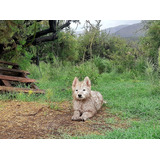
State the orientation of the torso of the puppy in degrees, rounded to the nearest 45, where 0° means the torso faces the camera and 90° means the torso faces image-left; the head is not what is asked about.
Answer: approximately 45°

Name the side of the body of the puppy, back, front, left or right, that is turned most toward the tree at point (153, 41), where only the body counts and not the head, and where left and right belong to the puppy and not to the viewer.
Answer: back

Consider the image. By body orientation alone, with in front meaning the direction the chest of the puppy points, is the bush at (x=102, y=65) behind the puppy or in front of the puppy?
behind
